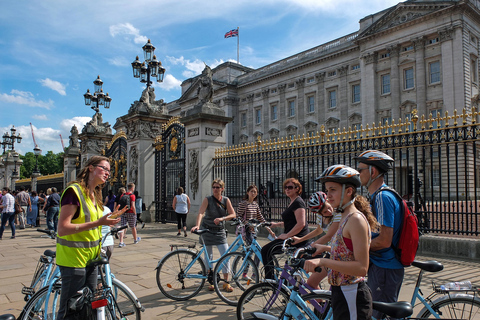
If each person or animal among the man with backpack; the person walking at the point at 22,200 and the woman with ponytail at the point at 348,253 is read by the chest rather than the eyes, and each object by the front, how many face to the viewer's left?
2

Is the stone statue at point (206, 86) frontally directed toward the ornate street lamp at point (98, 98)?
no

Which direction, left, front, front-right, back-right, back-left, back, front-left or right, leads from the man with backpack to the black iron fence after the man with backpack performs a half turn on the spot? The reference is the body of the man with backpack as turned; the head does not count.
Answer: left

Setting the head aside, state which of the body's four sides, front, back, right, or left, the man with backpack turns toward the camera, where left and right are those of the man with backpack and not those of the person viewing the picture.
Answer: left

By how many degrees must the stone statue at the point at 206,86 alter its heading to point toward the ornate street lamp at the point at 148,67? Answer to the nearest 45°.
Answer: approximately 90° to its right

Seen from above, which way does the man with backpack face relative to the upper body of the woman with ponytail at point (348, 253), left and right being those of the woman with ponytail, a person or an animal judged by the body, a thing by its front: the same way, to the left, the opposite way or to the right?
the same way

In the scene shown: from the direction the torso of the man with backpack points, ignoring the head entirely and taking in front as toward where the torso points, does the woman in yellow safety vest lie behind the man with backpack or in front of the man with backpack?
in front

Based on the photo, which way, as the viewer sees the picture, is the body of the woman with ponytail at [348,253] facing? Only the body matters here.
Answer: to the viewer's left

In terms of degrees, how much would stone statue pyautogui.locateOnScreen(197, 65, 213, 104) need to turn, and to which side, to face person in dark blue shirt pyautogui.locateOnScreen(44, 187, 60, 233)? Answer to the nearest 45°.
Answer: approximately 45° to its right

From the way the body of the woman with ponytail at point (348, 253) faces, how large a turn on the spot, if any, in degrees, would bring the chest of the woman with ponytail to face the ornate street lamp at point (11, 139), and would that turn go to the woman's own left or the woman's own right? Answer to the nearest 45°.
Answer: approximately 45° to the woman's own right

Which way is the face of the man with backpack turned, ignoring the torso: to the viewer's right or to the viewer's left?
to the viewer's left

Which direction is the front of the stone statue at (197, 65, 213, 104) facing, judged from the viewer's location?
facing the viewer and to the left of the viewer
